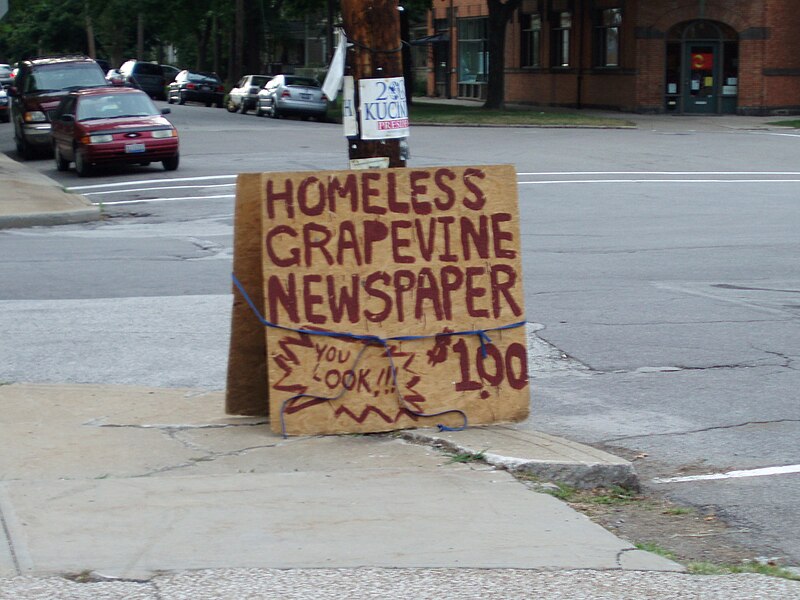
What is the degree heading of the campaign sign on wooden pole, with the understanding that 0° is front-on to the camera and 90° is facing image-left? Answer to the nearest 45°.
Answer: approximately 0°

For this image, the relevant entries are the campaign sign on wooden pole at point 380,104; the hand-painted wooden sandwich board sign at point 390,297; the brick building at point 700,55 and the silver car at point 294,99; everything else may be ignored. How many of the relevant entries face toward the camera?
3

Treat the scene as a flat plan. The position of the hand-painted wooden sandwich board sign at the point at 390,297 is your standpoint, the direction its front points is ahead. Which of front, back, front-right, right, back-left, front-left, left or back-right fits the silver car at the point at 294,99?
back

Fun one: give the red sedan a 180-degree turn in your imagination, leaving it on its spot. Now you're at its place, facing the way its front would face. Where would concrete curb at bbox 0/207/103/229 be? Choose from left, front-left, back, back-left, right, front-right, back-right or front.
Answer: back-left

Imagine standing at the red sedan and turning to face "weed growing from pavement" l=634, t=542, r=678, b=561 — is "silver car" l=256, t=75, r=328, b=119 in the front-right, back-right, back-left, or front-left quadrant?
back-left

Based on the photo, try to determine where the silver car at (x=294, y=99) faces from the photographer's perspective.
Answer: facing away from the viewer and to the left of the viewer

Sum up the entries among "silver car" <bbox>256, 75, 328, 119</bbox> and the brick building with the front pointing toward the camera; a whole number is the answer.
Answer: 1

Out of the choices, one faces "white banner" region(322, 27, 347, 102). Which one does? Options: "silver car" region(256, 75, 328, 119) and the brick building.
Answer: the brick building

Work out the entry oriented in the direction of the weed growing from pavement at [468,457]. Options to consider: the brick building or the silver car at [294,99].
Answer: the brick building

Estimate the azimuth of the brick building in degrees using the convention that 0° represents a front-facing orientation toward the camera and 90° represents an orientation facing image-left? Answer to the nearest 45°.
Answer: approximately 0°

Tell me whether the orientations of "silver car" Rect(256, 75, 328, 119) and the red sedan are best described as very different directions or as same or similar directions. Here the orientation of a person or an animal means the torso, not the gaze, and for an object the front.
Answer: very different directions

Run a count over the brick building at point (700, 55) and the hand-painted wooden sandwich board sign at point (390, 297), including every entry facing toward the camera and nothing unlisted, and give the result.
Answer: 2

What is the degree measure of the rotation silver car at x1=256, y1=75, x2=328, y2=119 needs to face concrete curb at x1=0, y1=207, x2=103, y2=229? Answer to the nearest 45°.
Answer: approximately 135° to its left

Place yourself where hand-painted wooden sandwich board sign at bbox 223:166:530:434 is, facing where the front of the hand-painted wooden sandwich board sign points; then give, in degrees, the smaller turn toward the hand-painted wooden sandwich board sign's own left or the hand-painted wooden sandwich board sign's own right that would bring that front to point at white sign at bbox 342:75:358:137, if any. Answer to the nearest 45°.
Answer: approximately 180°

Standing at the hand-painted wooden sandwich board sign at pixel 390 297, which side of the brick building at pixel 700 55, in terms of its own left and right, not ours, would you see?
front
